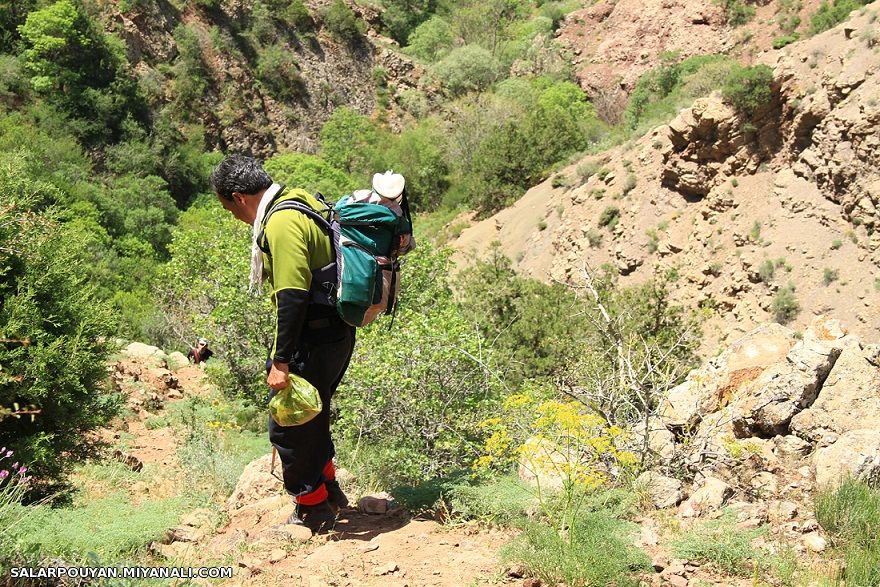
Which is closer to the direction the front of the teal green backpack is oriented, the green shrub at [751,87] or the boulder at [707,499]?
the boulder

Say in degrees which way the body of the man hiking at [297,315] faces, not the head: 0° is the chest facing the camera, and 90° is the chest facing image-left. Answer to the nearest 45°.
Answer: approximately 90°

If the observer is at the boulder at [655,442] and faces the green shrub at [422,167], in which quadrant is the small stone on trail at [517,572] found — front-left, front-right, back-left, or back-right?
back-left

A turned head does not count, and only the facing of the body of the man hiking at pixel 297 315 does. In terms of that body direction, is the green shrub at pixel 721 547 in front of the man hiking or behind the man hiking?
behind

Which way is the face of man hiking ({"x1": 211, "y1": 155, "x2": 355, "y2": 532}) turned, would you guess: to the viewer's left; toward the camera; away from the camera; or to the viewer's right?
to the viewer's left

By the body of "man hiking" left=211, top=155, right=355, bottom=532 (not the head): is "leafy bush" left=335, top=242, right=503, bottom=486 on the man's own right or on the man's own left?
on the man's own right

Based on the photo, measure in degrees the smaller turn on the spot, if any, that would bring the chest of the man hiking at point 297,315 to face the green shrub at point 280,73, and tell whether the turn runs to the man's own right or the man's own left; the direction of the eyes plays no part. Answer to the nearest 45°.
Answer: approximately 90° to the man's own right

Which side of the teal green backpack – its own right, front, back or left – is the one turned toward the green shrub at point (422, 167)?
left

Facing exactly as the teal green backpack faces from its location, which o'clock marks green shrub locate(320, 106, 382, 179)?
The green shrub is roughly at 9 o'clock from the teal green backpack.

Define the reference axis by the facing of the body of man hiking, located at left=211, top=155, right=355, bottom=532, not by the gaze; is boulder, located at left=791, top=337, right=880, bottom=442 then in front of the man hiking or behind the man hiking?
behind

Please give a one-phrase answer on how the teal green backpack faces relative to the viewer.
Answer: facing to the right of the viewer
